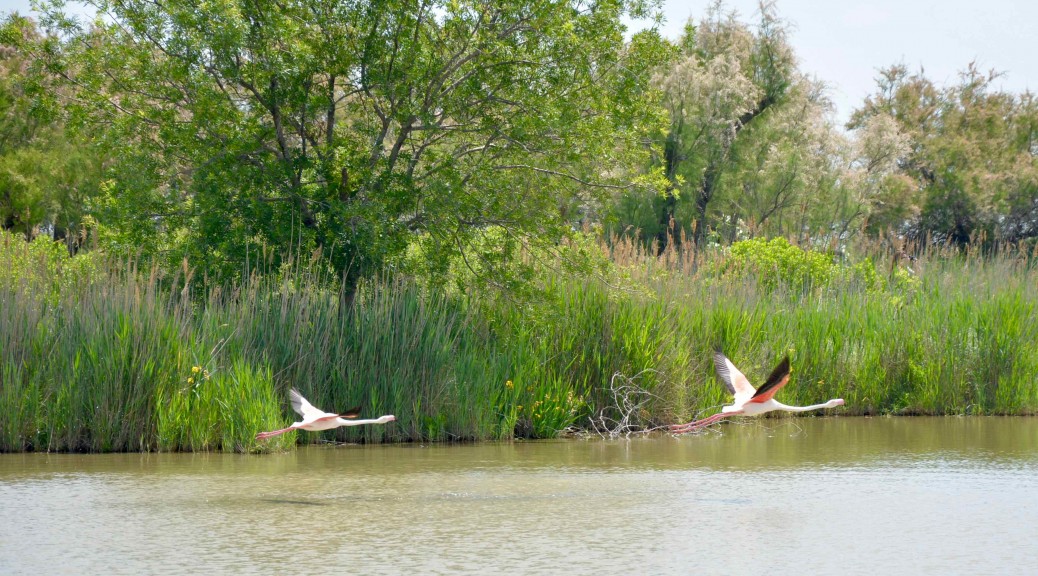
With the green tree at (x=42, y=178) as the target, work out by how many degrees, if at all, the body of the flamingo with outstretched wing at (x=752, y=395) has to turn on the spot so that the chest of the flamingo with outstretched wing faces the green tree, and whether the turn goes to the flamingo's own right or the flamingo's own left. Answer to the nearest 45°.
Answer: approximately 135° to the flamingo's own left

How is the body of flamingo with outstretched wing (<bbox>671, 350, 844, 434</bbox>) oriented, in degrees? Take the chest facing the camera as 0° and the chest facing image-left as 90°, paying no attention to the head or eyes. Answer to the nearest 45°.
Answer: approximately 270°

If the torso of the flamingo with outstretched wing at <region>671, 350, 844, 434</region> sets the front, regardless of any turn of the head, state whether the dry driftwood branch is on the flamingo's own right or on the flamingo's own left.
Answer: on the flamingo's own left

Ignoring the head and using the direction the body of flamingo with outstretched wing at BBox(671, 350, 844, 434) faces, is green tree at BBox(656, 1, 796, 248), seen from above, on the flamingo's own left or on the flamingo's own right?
on the flamingo's own left

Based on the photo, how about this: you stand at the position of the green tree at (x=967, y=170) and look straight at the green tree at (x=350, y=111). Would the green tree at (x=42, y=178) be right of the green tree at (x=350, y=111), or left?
right
